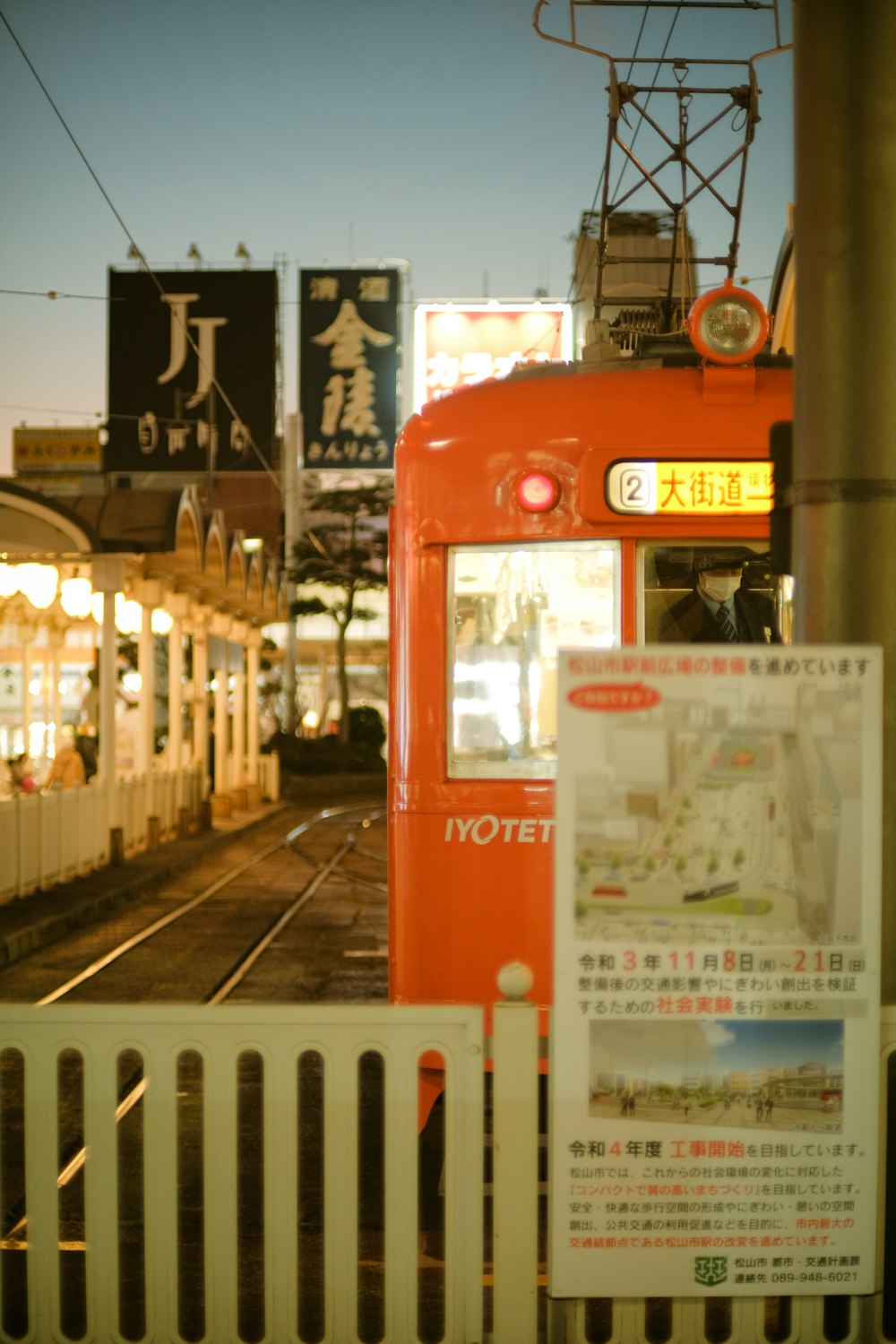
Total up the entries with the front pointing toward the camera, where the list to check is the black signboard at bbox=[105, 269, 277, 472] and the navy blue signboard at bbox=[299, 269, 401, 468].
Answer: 2

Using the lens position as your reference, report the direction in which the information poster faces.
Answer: facing the viewer

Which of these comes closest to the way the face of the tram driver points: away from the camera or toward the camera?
toward the camera

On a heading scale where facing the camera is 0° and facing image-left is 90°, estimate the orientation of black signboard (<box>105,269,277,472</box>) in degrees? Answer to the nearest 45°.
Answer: approximately 0°

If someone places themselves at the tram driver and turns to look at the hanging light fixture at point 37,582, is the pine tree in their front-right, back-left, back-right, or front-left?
front-right

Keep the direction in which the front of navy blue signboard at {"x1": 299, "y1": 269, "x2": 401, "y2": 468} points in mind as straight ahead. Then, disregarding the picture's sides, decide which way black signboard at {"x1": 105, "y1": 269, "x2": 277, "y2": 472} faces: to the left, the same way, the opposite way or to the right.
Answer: the same way

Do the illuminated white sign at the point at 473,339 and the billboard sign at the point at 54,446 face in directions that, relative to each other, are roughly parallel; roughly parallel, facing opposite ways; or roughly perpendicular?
roughly parallel

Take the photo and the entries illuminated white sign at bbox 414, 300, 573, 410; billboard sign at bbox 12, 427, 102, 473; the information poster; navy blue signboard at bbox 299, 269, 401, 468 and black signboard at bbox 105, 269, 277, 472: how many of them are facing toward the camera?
5

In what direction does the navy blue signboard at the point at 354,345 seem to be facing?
toward the camera

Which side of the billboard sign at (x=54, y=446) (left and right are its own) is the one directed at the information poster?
front

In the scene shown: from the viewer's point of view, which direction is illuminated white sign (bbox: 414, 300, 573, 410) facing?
toward the camera

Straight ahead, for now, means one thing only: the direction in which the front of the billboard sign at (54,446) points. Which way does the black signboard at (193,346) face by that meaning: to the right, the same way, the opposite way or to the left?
the same way

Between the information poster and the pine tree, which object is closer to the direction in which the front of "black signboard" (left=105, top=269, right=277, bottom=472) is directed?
the information poster
